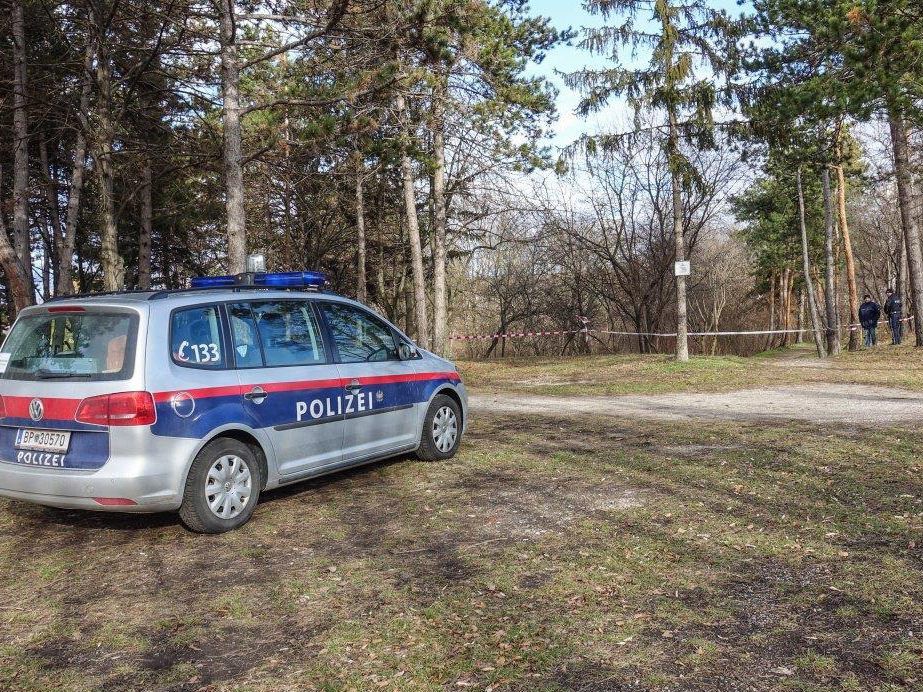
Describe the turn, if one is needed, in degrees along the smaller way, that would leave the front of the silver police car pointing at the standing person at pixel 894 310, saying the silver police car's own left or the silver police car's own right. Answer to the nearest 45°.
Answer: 0° — it already faces them

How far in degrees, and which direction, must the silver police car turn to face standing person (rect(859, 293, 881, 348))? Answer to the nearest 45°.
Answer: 0° — it already faces them

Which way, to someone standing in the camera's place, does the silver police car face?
facing away from the viewer and to the right of the viewer
